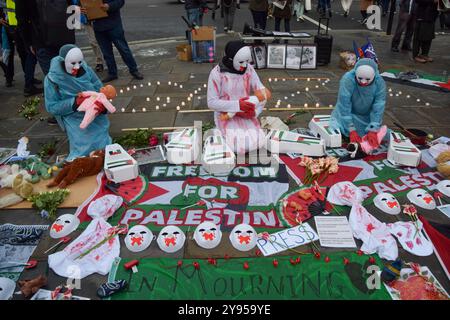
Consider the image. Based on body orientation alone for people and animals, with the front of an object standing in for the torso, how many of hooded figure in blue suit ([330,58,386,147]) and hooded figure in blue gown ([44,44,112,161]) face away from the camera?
0

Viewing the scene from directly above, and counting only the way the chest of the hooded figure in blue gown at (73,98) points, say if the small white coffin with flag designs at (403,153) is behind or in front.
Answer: in front

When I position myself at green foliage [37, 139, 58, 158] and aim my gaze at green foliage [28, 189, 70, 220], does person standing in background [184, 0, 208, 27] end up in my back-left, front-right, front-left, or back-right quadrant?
back-left

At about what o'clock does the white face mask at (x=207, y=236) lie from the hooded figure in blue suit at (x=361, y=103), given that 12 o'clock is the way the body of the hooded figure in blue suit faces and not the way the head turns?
The white face mask is roughly at 1 o'clock from the hooded figure in blue suit.

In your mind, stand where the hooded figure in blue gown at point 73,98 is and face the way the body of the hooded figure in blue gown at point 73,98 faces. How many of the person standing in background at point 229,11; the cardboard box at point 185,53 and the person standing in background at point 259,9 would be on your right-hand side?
0

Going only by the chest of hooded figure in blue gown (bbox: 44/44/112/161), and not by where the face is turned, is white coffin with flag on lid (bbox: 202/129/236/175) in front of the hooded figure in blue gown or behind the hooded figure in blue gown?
in front

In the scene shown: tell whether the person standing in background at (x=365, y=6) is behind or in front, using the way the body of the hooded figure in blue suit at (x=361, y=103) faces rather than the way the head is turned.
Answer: behind

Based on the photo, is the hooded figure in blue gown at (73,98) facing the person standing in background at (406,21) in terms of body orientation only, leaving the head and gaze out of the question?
no

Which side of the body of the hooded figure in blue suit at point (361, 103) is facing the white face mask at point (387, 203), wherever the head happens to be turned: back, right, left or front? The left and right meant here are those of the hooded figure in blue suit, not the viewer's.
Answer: front

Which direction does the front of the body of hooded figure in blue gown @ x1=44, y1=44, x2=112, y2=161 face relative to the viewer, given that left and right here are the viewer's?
facing the viewer and to the right of the viewer

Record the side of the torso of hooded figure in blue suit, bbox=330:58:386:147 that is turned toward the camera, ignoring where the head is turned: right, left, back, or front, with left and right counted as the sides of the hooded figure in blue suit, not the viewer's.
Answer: front

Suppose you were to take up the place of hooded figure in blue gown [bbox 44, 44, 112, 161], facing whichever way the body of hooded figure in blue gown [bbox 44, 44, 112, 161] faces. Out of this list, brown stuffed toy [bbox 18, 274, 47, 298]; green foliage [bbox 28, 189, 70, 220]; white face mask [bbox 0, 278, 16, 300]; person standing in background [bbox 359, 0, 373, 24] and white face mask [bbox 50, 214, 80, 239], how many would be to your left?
1

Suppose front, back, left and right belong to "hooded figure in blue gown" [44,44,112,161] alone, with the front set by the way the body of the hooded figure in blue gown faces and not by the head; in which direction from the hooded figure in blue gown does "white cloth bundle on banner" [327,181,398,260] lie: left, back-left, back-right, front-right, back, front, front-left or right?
front

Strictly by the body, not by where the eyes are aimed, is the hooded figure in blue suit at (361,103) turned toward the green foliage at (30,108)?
no

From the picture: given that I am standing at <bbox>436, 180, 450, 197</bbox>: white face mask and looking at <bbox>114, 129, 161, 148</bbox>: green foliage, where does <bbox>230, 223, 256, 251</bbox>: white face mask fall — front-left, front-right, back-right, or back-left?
front-left
